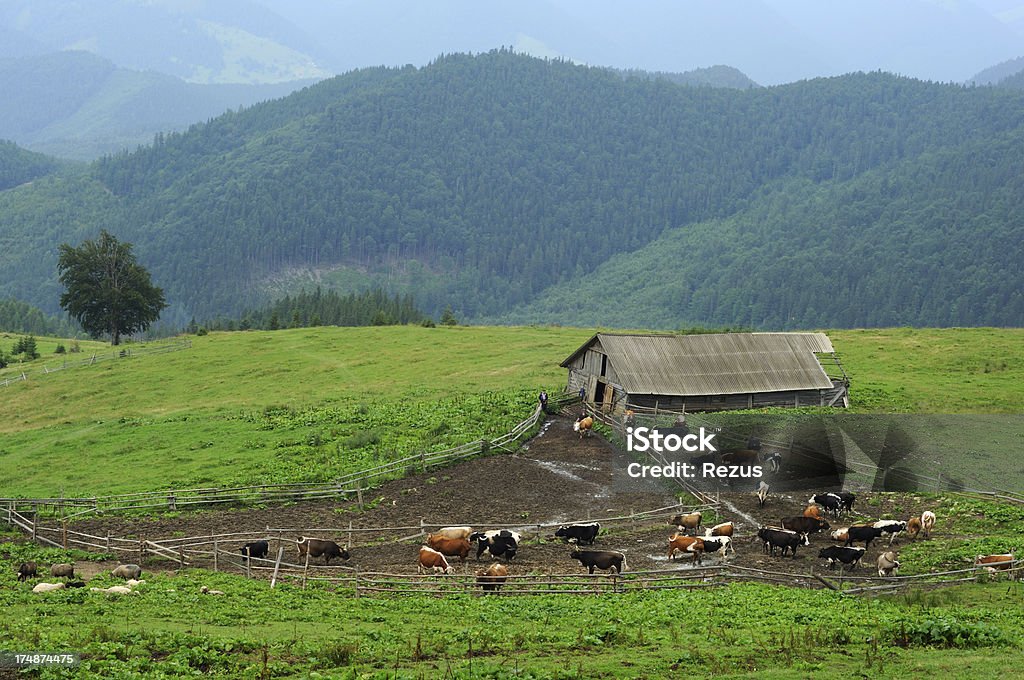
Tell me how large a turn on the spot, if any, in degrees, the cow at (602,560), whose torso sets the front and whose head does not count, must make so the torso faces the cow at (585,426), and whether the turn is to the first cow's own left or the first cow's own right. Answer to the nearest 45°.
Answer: approximately 90° to the first cow's own right

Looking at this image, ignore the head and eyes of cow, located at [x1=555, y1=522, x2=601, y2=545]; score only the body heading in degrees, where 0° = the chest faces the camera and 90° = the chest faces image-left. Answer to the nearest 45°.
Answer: approximately 90°

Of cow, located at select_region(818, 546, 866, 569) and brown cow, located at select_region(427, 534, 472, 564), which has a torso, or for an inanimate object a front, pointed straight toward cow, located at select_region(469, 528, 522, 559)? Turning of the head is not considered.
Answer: cow, located at select_region(818, 546, 866, 569)

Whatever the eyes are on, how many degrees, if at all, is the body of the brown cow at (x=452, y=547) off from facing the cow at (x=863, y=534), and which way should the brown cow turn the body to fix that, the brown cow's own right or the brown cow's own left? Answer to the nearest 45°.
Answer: approximately 180°

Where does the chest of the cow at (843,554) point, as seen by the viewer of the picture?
to the viewer's left

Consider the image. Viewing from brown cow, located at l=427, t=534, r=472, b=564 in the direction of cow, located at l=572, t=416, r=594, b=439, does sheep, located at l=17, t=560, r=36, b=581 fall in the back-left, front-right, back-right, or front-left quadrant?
back-left

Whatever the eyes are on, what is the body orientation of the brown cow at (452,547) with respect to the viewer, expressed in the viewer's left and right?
facing to the left of the viewer

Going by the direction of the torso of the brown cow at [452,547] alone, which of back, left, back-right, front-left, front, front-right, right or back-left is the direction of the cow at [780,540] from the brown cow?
back

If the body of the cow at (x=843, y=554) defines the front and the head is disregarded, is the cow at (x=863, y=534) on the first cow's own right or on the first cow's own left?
on the first cow's own right

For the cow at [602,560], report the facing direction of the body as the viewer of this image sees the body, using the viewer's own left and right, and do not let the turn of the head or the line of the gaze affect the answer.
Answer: facing to the left of the viewer

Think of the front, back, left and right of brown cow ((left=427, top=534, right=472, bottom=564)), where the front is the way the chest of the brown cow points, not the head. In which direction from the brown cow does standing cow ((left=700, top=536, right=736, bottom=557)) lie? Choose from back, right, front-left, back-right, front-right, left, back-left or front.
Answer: back
